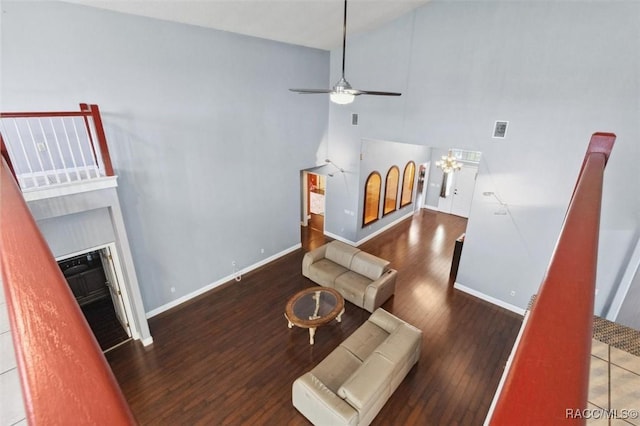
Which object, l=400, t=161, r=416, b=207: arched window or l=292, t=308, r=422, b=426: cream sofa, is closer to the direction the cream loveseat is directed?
the cream sofa

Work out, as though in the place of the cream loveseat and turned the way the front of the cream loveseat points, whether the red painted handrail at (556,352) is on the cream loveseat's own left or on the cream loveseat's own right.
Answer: on the cream loveseat's own left

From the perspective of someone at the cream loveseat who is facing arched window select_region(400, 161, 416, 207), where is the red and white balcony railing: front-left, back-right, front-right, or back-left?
back-left

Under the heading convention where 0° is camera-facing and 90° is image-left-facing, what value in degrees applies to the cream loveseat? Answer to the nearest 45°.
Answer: approximately 45°

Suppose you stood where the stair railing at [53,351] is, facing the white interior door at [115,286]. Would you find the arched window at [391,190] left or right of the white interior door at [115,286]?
right

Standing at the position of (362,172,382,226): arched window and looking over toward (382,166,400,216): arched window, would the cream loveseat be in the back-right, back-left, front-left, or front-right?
back-right

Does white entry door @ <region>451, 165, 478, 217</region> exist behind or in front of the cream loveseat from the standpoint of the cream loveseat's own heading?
behind

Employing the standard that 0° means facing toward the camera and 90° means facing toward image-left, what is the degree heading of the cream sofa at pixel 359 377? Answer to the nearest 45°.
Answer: approximately 135°

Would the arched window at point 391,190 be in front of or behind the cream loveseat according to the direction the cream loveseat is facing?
behind
